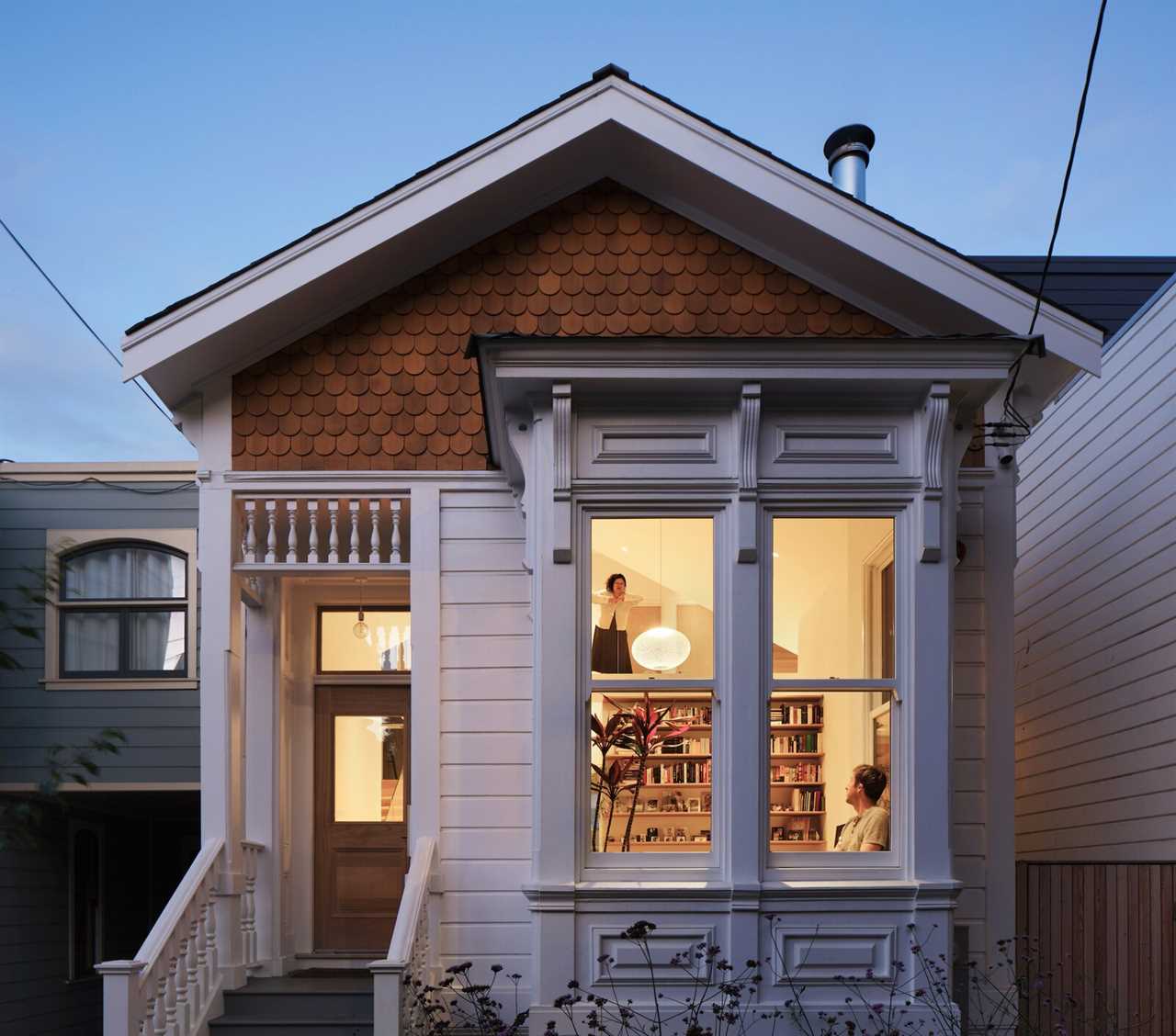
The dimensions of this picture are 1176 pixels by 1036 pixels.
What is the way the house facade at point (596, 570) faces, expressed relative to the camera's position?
facing the viewer

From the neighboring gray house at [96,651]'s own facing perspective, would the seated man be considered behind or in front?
in front

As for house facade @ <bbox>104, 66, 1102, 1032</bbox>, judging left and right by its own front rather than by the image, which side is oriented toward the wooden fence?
left

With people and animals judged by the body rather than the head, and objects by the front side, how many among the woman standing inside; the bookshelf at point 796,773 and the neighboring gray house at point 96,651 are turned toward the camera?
3

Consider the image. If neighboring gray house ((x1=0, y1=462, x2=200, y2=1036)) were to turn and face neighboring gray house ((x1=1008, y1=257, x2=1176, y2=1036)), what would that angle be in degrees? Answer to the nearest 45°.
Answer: approximately 45° to its left

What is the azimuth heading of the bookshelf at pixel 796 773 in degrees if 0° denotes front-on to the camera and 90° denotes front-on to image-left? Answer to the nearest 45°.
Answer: approximately 0°

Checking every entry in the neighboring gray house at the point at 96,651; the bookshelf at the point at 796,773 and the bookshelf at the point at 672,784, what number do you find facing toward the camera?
3

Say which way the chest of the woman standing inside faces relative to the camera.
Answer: toward the camera
